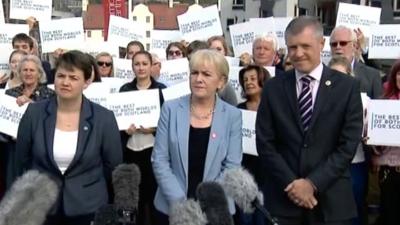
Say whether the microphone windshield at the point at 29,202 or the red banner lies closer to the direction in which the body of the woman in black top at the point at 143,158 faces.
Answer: the microphone windshield

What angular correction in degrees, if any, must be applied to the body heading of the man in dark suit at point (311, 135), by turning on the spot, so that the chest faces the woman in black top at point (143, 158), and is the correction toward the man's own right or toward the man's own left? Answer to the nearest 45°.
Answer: approximately 135° to the man's own right

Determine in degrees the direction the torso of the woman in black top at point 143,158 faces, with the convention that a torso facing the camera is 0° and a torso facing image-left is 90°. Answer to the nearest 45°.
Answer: approximately 0°

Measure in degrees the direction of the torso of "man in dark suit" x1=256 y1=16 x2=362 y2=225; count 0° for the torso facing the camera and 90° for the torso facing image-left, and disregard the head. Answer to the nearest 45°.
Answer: approximately 0°
